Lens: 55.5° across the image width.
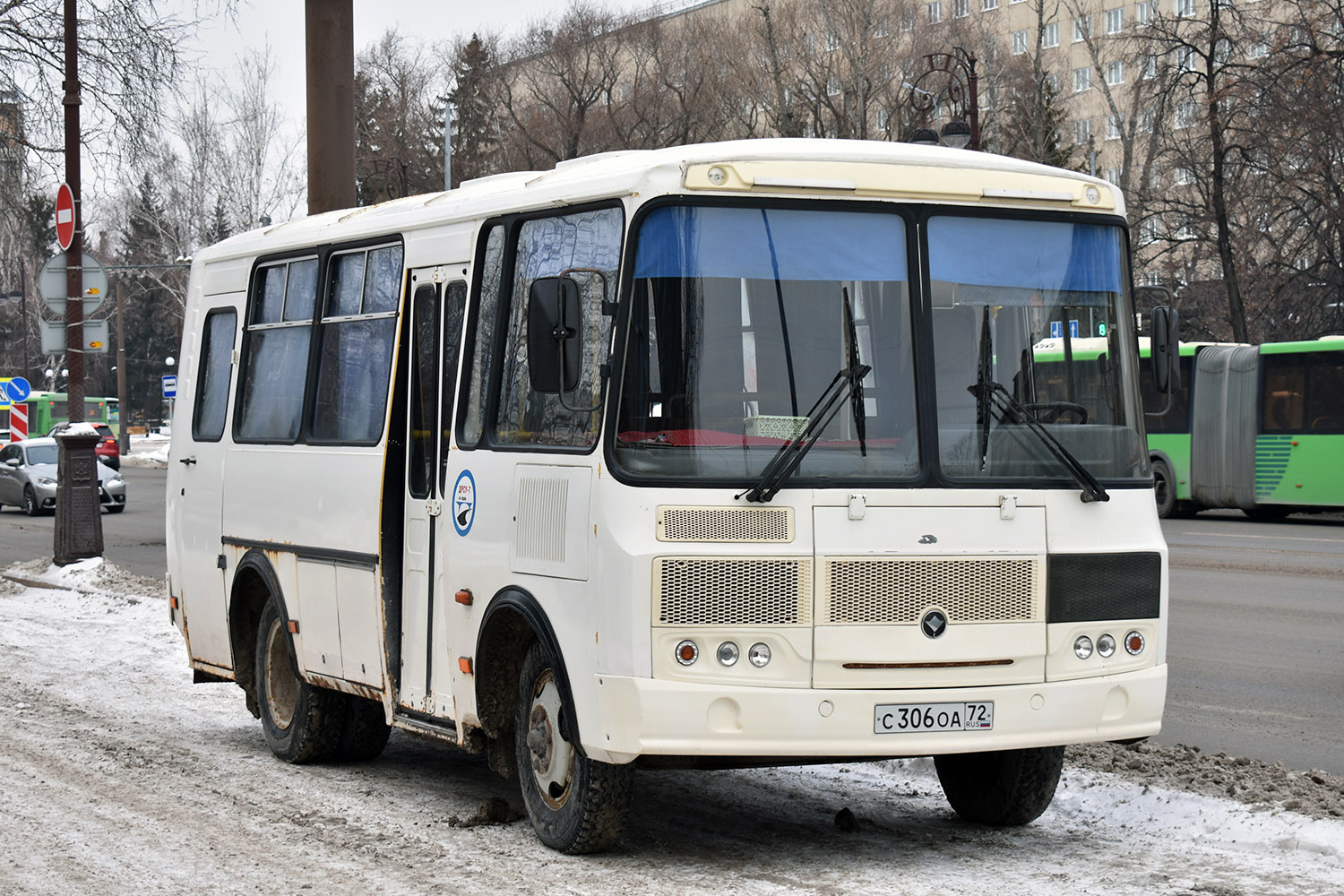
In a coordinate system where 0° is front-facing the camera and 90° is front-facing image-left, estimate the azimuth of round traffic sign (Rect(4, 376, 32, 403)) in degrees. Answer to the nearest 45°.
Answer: approximately 0°

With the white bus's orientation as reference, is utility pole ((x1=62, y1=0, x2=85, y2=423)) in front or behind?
behind

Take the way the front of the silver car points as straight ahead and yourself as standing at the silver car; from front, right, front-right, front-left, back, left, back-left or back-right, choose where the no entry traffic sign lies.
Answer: front-right

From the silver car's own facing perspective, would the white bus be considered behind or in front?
in front

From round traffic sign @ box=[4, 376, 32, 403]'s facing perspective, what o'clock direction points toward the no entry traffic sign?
The no entry traffic sign is roughly at 12 o'clock from the round traffic sign.
